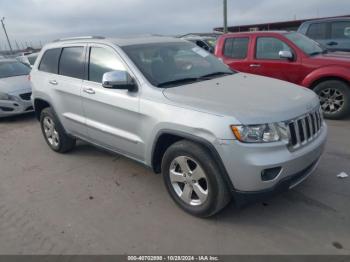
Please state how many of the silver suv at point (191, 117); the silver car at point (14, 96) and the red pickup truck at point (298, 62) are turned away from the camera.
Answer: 0

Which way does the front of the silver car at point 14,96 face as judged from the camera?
facing the viewer and to the right of the viewer

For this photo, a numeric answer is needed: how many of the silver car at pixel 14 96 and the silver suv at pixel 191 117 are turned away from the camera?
0

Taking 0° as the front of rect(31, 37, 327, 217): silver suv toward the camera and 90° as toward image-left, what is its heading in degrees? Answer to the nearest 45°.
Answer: approximately 315°

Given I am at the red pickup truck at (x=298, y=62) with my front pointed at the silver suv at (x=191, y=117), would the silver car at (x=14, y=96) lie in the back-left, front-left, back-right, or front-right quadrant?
front-right

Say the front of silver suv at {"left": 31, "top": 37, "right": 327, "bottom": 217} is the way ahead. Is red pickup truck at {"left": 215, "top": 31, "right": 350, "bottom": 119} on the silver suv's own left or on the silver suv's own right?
on the silver suv's own left

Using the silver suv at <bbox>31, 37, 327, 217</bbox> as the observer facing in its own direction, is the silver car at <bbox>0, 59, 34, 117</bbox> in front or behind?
behind

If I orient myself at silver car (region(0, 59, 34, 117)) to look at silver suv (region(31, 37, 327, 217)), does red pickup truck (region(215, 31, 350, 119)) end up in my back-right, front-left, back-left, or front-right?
front-left

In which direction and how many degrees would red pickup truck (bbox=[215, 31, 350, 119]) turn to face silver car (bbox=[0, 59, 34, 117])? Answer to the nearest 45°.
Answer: approximately 135° to its right

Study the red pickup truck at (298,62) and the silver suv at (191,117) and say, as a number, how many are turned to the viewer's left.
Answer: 0
